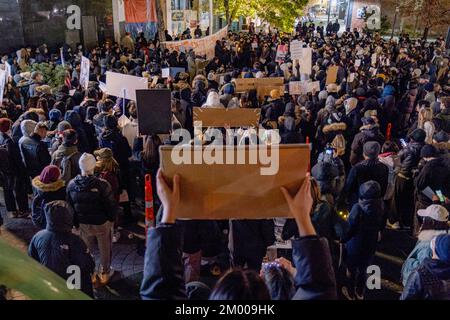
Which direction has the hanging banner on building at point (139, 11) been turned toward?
toward the camera

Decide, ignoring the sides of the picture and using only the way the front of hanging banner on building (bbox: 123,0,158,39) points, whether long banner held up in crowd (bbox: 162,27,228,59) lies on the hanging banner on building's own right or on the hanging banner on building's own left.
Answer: on the hanging banner on building's own left
